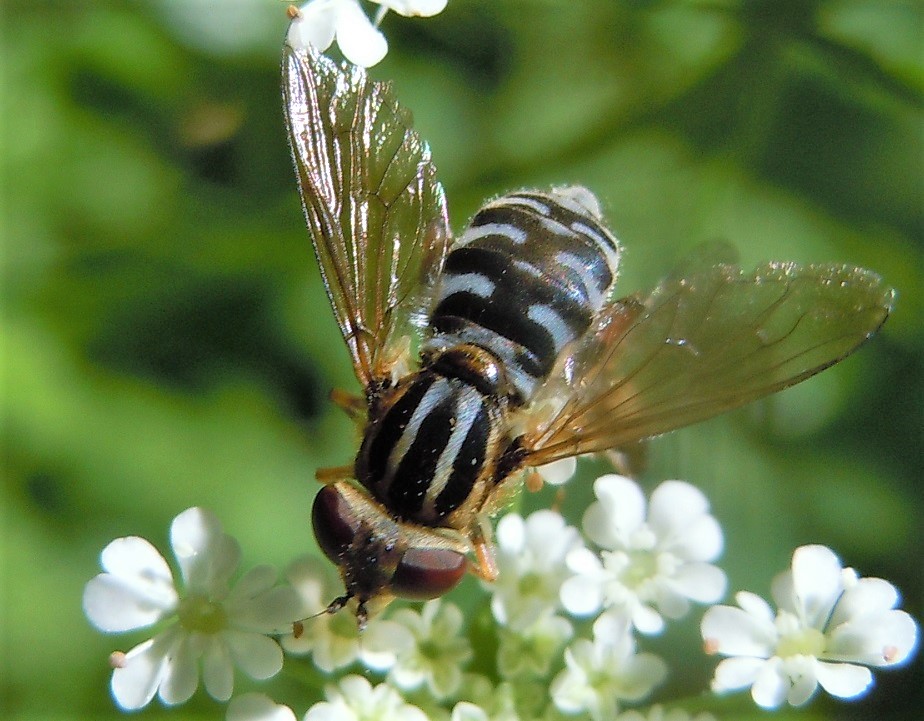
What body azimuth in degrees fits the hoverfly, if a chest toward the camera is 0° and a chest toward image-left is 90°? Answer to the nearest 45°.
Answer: approximately 45°
